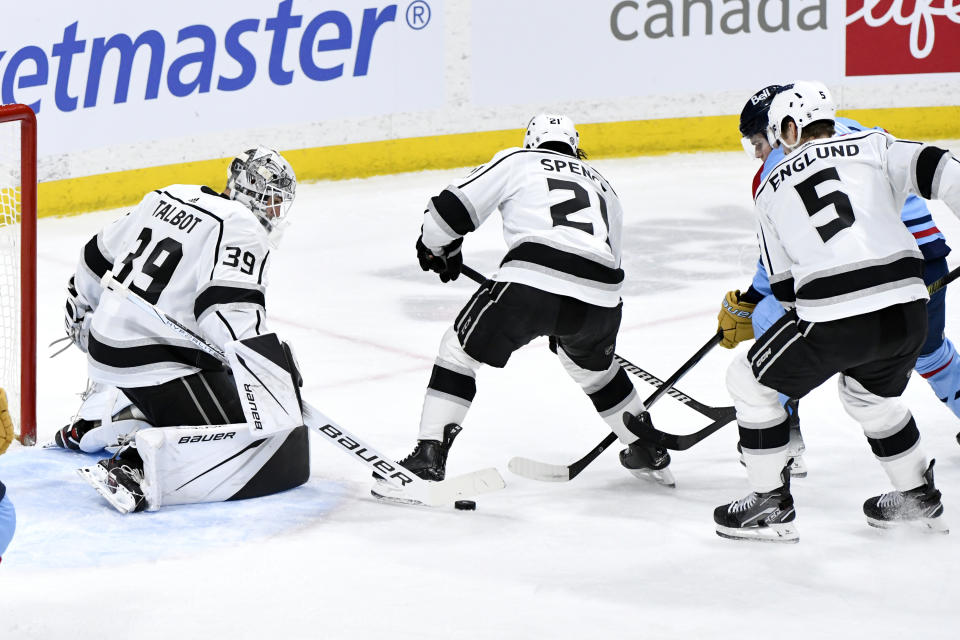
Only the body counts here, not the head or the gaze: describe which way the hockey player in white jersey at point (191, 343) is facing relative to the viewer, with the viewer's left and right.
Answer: facing away from the viewer and to the right of the viewer

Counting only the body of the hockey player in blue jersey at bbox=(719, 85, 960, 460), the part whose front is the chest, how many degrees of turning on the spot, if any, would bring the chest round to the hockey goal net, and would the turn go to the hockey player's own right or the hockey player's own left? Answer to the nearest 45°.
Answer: approximately 45° to the hockey player's own right

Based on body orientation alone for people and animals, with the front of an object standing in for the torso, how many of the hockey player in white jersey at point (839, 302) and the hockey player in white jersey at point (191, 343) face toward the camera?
0

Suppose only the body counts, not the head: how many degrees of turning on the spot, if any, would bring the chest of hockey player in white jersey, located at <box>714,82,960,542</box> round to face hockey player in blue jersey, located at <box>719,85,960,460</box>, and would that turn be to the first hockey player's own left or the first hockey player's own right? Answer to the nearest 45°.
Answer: approximately 45° to the first hockey player's own right

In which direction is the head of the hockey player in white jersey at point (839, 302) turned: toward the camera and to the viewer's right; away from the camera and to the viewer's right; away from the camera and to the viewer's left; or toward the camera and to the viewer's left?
away from the camera and to the viewer's left

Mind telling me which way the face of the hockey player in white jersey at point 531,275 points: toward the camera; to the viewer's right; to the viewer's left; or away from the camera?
away from the camera

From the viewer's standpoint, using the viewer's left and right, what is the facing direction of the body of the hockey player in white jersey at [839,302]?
facing away from the viewer and to the left of the viewer

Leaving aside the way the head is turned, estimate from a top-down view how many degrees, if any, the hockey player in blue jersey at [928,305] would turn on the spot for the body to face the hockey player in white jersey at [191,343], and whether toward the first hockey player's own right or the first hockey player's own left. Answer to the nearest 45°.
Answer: approximately 45° to the first hockey player's own right

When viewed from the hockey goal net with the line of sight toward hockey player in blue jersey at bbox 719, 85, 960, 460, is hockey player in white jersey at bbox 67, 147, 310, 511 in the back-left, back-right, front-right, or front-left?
front-right

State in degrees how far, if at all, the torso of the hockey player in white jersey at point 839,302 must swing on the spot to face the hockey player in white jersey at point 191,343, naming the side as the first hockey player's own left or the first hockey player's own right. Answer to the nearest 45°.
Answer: approximately 45° to the first hockey player's own left

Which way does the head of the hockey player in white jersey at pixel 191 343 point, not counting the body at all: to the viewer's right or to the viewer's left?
to the viewer's right

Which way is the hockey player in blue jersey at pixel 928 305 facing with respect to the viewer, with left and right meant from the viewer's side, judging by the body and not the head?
facing the viewer and to the left of the viewer

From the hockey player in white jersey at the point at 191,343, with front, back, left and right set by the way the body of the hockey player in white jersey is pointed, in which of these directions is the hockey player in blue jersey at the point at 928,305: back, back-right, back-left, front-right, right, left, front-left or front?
front-right

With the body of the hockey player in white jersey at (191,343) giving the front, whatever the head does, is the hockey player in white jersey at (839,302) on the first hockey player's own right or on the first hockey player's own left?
on the first hockey player's own right
